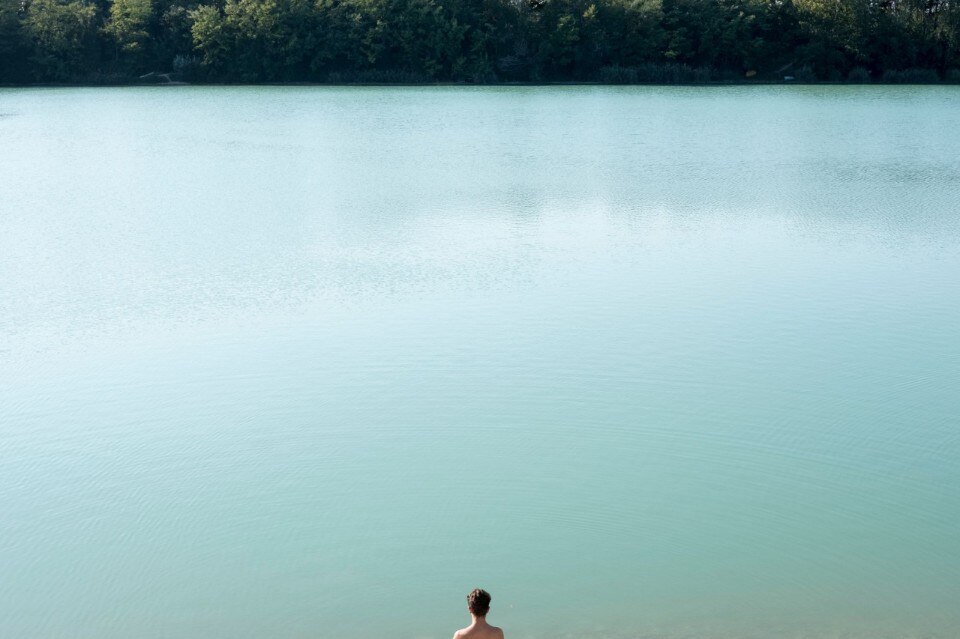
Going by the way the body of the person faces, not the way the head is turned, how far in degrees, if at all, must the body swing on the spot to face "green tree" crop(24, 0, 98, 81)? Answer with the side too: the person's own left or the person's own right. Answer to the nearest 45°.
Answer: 0° — they already face it

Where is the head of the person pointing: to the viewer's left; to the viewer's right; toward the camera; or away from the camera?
away from the camera

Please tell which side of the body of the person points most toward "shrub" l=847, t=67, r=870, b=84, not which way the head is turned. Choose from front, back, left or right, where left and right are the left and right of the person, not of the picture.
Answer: front

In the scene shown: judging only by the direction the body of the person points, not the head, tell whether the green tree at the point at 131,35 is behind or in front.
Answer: in front

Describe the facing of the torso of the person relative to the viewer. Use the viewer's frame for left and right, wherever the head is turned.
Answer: facing away from the viewer

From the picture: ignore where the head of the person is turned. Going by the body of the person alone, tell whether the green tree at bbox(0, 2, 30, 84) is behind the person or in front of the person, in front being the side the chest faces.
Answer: in front
